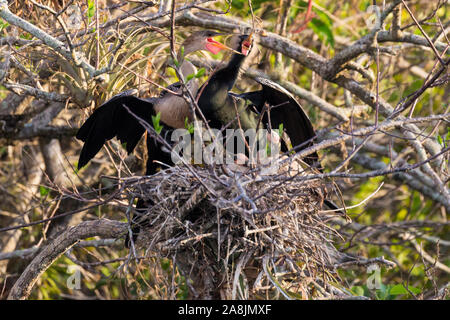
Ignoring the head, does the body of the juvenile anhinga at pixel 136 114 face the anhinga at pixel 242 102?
yes

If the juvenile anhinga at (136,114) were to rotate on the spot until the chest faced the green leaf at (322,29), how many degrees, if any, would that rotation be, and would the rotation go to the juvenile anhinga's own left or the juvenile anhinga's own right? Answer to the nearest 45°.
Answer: approximately 45° to the juvenile anhinga's own left

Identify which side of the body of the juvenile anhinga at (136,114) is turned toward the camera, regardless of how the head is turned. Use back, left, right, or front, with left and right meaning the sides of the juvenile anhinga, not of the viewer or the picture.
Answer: right
